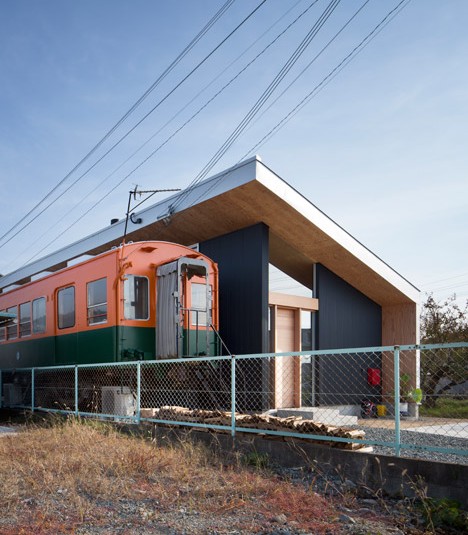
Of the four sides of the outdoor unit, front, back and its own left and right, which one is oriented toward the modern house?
back

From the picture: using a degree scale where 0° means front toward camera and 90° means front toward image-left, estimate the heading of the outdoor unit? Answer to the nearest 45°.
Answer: approximately 45°

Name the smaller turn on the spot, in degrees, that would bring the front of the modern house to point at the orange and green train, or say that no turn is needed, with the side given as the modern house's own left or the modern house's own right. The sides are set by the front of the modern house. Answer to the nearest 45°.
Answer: approximately 90° to the modern house's own right

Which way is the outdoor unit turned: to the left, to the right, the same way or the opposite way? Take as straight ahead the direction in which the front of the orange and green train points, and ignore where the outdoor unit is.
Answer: to the right

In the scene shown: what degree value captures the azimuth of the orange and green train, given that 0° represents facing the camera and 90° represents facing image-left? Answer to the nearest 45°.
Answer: approximately 315°

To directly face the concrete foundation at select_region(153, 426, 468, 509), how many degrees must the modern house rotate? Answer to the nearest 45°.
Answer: approximately 45° to its right

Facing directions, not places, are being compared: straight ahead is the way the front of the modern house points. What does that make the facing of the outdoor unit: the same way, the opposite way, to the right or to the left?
to the right

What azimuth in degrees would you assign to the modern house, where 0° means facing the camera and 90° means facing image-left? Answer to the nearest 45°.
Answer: approximately 315°
